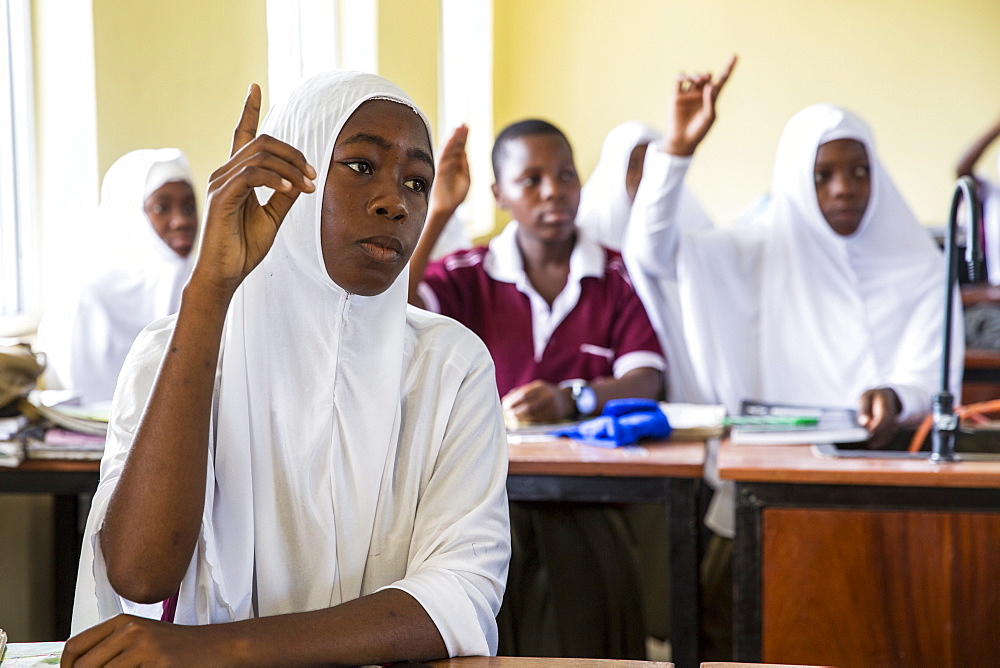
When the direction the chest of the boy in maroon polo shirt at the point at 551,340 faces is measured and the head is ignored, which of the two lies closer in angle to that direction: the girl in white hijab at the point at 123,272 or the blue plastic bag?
the blue plastic bag

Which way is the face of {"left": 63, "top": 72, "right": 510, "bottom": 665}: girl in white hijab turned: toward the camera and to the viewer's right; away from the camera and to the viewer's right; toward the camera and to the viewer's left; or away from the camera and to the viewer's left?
toward the camera and to the viewer's right

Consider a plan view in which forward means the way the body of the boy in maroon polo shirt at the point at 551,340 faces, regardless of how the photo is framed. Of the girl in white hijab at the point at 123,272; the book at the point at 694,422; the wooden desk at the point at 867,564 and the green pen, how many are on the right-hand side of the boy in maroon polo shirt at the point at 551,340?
1

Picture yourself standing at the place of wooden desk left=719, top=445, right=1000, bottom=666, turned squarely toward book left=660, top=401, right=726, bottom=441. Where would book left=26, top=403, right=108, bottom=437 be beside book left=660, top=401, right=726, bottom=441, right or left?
left

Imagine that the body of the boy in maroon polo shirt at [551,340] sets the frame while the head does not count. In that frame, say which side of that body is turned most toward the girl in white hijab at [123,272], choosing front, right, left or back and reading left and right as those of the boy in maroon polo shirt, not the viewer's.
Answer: right

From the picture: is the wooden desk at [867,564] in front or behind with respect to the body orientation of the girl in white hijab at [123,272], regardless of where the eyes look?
in front

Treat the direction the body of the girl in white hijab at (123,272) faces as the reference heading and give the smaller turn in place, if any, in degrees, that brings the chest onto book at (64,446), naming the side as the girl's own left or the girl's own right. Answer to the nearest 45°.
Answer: approximately 45° to the girl's own right

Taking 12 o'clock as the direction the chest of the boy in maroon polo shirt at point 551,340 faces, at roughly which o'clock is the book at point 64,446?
The book is roughly at 2 o'clock from the boy in maroon polo shirt.

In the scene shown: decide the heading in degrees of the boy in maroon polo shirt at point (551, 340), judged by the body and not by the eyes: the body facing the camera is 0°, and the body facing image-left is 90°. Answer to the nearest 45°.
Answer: approximately 0°

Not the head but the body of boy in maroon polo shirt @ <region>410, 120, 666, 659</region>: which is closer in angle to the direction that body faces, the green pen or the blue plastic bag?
the blue plastic bag

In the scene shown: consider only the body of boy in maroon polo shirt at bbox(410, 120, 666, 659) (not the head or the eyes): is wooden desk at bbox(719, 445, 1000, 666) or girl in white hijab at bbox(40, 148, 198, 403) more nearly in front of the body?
the wooden desk

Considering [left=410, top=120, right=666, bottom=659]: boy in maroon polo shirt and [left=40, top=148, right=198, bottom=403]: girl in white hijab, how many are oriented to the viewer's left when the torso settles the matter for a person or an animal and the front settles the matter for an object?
0

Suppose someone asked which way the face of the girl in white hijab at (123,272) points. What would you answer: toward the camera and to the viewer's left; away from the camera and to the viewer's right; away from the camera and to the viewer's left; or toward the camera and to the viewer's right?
toward the camera and to the viewer's right
